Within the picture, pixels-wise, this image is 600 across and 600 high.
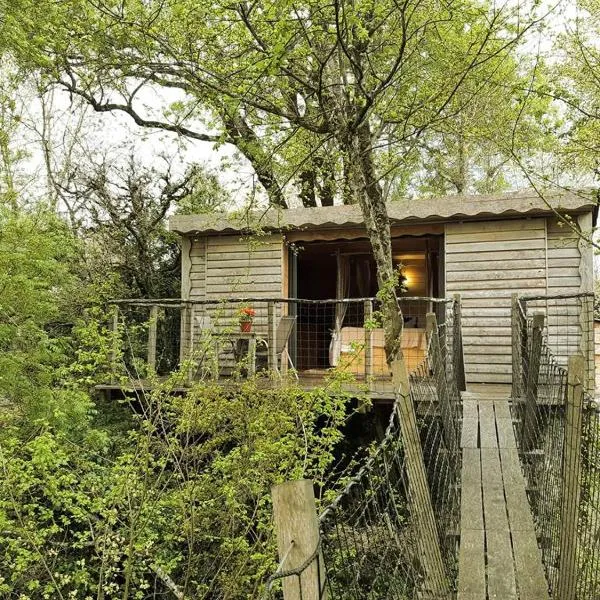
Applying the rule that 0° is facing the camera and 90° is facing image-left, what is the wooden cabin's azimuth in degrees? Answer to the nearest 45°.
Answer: approximately 0°

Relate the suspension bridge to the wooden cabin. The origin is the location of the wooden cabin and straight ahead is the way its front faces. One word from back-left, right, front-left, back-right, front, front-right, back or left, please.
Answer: front

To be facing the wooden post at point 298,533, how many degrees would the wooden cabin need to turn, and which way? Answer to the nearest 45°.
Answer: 0° — it already faces it

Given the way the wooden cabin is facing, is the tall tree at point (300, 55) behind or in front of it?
in front
